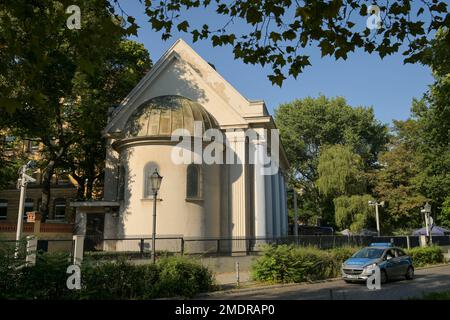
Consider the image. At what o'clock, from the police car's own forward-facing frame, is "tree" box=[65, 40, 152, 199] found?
The tree is roughly at 2 o'clock from the police car.

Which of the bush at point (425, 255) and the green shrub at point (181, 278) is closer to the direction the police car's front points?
the green shrub

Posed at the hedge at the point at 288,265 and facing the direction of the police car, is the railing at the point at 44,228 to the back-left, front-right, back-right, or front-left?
back-left

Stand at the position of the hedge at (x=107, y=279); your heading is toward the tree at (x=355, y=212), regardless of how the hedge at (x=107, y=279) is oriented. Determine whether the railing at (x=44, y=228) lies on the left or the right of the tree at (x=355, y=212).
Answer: left

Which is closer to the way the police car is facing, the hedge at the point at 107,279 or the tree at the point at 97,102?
the hedge

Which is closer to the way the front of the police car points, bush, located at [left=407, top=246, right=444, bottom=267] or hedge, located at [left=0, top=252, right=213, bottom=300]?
the hedge

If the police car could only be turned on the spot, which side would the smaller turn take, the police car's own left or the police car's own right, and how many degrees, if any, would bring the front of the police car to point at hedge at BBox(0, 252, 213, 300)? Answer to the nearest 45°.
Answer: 0° — it already faces it

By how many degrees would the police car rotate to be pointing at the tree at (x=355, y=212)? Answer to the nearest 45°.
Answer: approximately 135° to its right

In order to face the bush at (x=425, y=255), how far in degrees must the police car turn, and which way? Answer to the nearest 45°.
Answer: approximately 135° to its right

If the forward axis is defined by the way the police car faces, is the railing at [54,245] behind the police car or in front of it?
in front

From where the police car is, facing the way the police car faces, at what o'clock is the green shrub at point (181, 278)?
The green shrub is roughly at 12 o'clock from the police car.

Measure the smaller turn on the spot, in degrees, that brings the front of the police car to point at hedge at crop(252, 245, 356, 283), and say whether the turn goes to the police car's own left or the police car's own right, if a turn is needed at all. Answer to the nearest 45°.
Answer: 0° — it already faces it

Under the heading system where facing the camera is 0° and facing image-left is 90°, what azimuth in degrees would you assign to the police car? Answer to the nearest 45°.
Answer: approximately 45°

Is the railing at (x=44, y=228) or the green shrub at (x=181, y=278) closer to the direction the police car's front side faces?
the green shrub

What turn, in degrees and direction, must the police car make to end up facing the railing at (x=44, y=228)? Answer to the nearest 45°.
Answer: approximately 45° to its right
